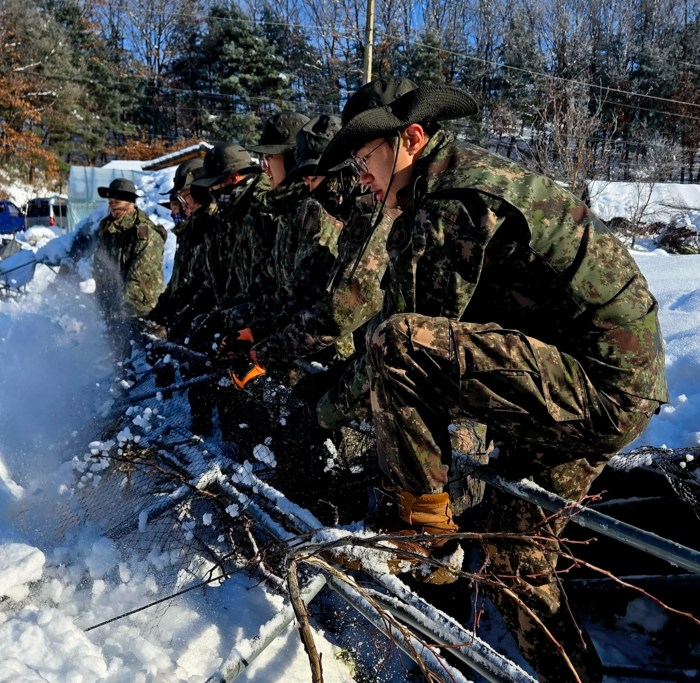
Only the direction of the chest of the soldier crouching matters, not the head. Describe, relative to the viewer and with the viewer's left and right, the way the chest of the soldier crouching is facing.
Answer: facing to the left of the viewer

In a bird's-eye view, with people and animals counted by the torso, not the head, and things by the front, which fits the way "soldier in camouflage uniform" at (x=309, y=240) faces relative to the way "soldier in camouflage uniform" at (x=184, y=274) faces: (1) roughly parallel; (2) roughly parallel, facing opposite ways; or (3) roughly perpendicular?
roughly parallel

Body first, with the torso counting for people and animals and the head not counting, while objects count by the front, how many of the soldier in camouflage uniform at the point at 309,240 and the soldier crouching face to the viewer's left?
2

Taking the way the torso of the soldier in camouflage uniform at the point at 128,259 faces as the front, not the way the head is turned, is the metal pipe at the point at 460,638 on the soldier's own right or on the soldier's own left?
on the soldier's own left

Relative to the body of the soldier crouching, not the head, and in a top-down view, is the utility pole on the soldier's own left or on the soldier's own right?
on the soldier's own right

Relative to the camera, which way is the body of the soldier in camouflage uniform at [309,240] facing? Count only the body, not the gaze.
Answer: to the viewer's left

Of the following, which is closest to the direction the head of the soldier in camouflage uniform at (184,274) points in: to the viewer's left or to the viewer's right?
to the viewer's left

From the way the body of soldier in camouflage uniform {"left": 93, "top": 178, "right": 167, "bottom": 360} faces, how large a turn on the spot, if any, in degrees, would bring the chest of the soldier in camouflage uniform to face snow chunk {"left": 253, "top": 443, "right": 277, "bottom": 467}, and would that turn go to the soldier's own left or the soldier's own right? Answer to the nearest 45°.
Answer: approximately 45° to the soldier's own left

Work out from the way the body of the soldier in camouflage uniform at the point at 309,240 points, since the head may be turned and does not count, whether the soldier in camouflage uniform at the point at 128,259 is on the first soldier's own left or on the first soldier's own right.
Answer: on the first soldier's own right

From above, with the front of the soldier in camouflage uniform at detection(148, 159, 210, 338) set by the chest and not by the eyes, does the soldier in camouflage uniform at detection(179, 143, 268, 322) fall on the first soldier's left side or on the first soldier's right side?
on the first soldier's left side

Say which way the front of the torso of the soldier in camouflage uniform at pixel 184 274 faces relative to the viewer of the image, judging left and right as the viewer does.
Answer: facing to the left of the viewer

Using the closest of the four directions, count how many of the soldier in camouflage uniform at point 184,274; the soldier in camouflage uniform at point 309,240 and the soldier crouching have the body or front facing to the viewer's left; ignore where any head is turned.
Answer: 3

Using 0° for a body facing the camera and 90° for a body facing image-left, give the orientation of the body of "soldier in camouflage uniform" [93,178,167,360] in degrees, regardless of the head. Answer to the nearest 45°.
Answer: approximately 45°

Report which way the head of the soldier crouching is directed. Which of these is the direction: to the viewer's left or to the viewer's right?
to the viewer's left

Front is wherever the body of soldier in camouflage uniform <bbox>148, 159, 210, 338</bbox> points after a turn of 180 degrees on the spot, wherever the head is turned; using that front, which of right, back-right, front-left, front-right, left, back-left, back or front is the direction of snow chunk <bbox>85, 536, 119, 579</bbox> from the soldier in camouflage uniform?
right

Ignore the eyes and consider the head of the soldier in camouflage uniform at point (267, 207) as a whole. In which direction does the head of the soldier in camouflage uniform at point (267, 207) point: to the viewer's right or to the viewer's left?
to the viewer's left

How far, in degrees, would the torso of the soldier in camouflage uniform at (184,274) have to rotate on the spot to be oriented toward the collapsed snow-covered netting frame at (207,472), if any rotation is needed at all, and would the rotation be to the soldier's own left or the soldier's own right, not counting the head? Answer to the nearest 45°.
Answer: approximately 90° to the soldier's own left
